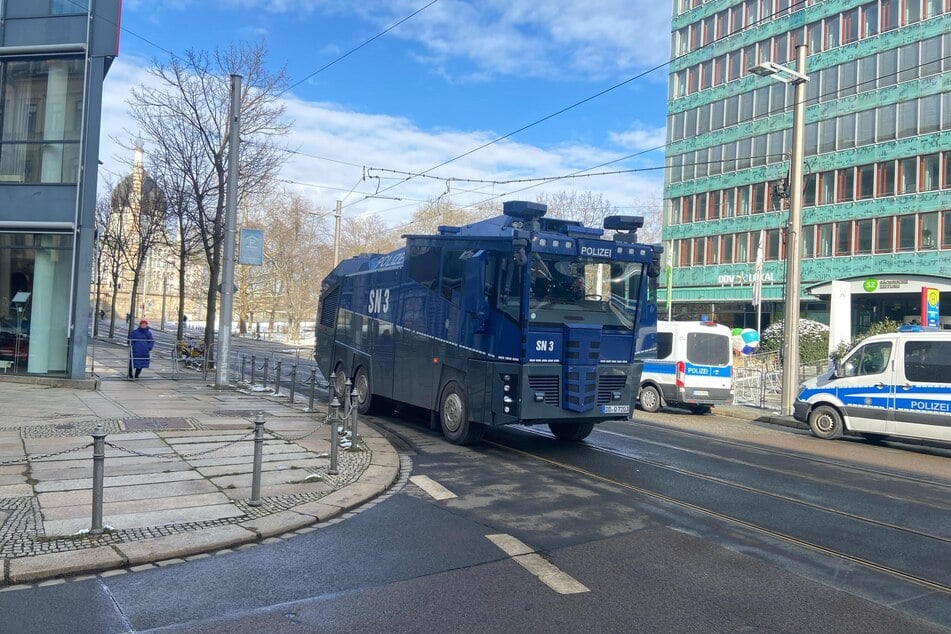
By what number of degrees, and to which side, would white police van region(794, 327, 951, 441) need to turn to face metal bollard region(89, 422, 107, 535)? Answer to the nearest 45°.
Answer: approximately 45° to its left

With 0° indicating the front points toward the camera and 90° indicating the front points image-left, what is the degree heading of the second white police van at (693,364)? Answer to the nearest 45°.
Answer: approximately 135°

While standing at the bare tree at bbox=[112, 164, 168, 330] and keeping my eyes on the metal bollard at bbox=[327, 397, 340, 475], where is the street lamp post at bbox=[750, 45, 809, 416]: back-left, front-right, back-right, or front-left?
front-left

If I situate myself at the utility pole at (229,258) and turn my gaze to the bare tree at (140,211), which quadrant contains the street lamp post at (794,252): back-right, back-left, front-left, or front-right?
back-right

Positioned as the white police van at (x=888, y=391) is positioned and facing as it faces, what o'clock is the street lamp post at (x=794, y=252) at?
The street lamp post is roughly at 2 o'clock from the white police van.

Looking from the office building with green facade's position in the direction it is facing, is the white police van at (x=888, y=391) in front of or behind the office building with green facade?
in front

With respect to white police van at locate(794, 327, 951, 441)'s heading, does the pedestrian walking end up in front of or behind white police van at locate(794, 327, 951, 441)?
in front

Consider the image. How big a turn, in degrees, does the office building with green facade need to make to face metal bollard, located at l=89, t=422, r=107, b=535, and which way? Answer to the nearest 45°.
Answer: approximately 45° to its left

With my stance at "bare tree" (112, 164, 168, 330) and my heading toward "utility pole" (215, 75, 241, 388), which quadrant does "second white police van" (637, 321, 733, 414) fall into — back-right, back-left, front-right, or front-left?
front-left

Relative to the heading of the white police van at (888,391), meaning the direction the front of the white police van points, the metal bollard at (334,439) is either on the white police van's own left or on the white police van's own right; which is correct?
on the white police van's own left

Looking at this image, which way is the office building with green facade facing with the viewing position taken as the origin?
facing the viewer and to the left of the viewer

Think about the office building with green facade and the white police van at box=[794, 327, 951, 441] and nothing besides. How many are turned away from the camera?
0

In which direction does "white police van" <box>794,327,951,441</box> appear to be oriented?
to the viewer's left

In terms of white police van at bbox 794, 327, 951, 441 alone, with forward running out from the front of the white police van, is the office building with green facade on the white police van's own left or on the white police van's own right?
on the white police van's own right

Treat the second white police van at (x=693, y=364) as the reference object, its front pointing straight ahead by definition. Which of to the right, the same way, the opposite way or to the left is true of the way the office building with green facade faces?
to the left
